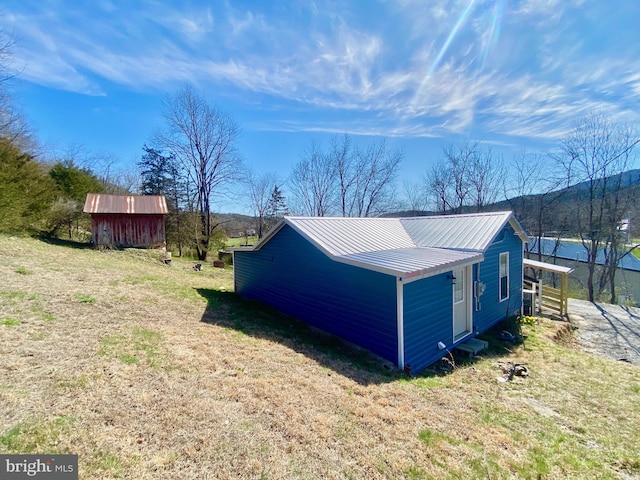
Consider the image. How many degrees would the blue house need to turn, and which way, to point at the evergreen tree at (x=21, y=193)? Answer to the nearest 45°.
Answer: approximately 135° to its right

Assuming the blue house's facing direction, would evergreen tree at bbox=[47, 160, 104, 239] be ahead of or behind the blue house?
behind

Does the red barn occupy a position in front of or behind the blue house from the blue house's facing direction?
behind

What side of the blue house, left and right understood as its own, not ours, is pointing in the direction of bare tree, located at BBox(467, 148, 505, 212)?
left

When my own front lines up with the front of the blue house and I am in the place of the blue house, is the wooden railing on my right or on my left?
on my left

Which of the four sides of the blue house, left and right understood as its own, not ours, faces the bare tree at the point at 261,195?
back

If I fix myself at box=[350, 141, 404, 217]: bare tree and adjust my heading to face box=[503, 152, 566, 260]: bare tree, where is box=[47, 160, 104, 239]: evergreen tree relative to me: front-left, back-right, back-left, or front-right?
back-right

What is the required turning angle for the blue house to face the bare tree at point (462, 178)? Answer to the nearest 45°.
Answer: approximately 135° to its left

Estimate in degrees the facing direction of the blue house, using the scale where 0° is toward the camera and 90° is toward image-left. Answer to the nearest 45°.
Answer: approximately 315°

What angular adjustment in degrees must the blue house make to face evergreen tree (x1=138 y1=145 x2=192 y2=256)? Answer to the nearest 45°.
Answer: approximately 180°

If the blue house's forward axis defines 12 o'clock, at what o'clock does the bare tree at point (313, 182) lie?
The bare tree is roughly at 7 o'clock from the blue house.

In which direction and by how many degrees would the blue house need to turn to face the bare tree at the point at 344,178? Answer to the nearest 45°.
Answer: approximately 135° to its left
